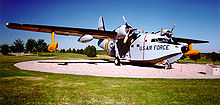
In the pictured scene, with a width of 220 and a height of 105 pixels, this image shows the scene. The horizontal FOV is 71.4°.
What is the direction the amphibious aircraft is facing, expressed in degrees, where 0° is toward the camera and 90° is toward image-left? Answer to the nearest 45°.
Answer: approximately 315°
